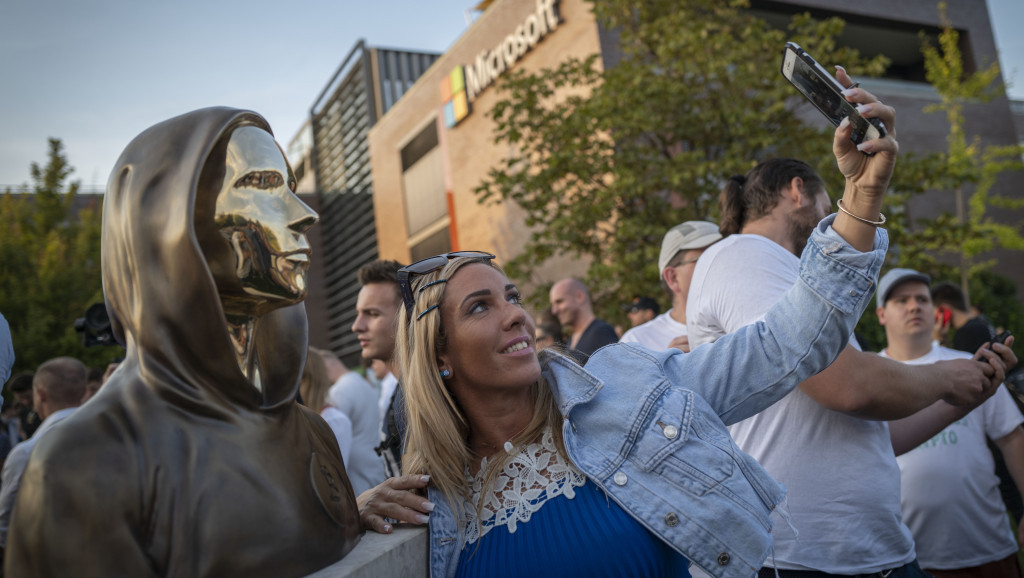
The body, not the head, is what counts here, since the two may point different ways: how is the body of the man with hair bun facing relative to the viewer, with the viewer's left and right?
facing away from the viewer and to the right of the viewer

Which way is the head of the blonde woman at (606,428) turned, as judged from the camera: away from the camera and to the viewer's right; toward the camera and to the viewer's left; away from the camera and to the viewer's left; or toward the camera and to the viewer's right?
toward the camera and to the viewer's right

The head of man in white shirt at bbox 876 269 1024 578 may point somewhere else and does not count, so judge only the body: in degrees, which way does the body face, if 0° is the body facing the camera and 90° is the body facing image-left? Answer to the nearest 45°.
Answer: approximately 0°

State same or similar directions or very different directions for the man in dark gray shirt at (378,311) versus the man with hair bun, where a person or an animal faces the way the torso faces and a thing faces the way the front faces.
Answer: very different directions
